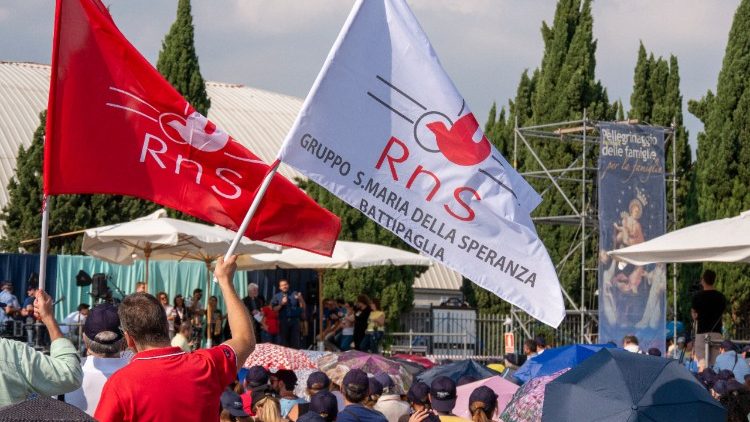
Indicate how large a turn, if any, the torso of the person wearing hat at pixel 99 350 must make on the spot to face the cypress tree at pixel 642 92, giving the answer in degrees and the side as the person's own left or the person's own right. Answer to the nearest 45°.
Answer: approximately 45° to the person's own right

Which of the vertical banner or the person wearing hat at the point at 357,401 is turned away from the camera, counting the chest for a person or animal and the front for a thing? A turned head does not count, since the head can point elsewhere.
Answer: the person wearing hat

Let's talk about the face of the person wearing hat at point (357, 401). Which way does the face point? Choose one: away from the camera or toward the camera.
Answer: away from the camera

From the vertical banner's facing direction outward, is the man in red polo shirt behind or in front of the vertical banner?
in front

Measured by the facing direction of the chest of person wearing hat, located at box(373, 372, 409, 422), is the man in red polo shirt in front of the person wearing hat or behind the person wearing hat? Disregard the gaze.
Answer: behind

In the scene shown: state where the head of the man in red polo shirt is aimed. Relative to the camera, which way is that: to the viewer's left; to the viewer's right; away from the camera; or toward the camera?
away from the camera

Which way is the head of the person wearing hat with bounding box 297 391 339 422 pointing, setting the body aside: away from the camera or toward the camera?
away from the camera

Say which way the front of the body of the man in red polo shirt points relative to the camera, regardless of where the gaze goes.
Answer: away from the camera

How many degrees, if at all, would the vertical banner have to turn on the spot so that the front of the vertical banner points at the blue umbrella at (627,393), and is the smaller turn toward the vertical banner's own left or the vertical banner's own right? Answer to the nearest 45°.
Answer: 0° — it already faces it

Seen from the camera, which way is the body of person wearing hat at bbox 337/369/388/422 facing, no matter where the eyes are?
away from the camera

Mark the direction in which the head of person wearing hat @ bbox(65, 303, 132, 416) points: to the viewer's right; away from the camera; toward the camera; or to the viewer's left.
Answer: away from the camera

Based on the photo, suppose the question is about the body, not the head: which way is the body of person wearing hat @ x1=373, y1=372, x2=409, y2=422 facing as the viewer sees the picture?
away from the camera
